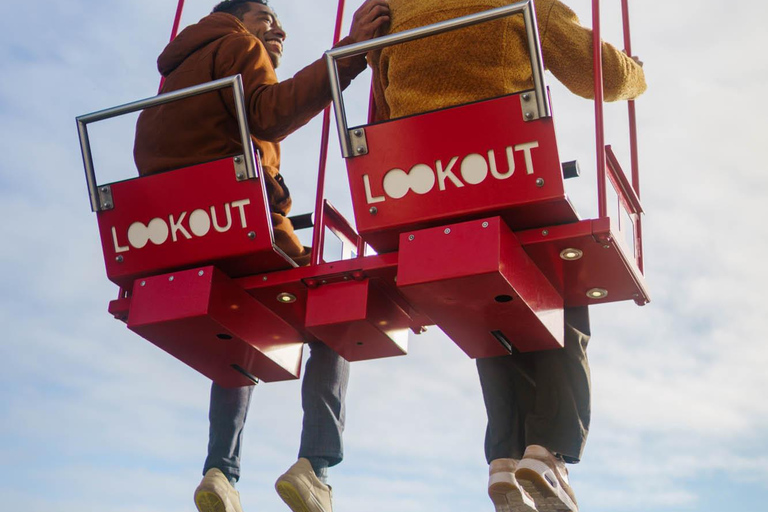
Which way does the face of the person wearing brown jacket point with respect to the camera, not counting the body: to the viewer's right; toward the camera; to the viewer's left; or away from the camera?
to the viewer's right

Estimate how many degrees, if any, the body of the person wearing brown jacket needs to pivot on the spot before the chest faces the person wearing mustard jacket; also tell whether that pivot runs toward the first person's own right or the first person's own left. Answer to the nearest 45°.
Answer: approximately 90° to the first person's own right

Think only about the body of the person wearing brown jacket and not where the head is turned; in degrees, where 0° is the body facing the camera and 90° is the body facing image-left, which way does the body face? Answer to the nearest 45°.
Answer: approximately 225°
